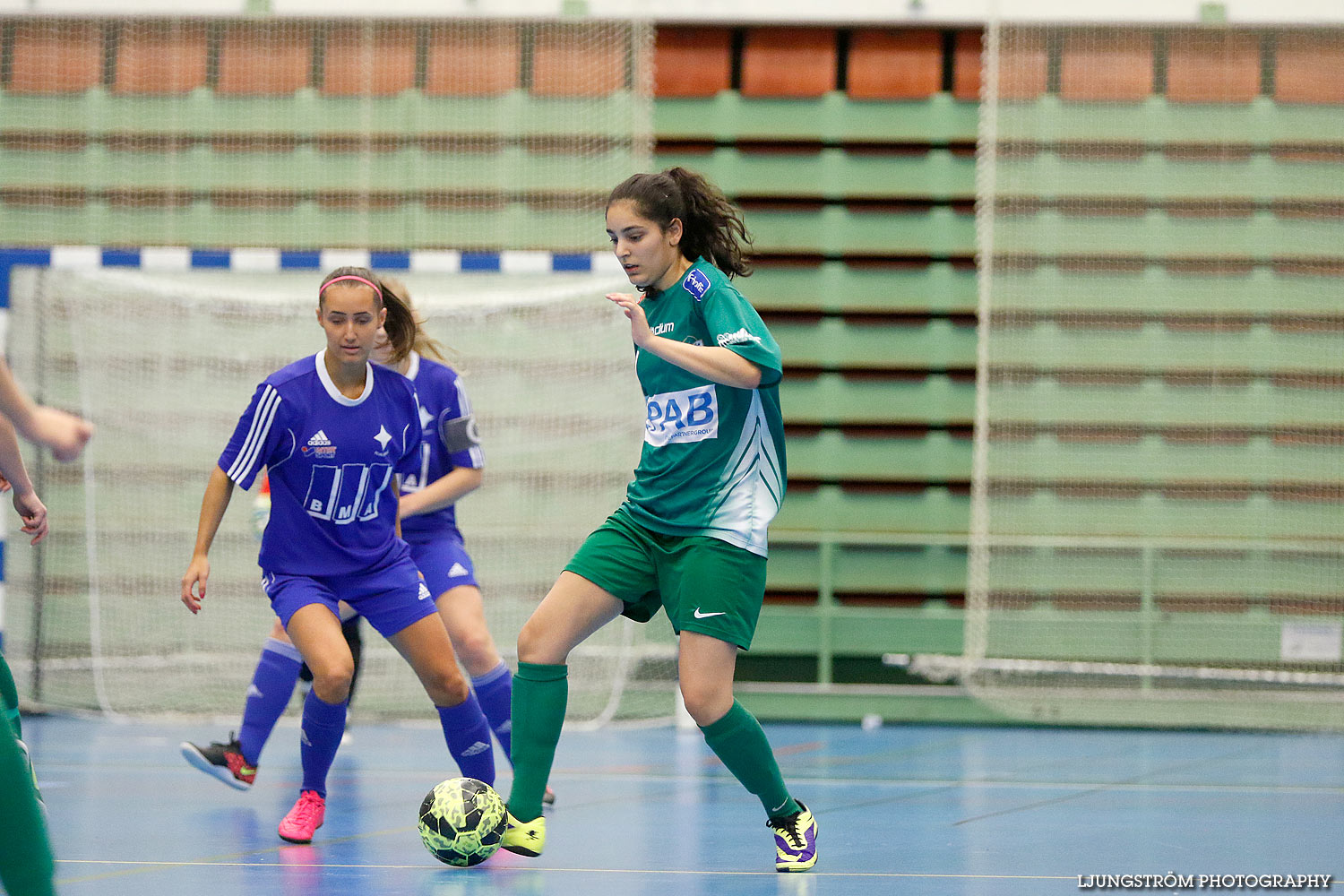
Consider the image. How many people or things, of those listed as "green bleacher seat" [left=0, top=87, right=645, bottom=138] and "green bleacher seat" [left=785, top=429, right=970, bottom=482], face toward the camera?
2

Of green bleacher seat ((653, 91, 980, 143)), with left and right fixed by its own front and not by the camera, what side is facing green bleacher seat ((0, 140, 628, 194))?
right

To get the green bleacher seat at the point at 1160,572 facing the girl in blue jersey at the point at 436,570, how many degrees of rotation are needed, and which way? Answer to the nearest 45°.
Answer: approximately 45° to its right

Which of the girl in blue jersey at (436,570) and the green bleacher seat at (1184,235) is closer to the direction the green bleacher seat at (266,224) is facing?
the girl in blue jersey

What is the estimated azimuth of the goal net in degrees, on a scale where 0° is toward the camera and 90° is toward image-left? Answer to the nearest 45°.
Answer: approximately 0°

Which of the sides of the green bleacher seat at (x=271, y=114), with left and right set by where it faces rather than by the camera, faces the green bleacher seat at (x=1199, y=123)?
left

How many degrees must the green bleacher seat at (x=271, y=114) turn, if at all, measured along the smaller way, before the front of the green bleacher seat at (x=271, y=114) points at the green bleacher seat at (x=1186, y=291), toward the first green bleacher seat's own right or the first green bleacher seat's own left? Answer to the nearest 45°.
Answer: approximately 90° to the first green bleacher seat's own left

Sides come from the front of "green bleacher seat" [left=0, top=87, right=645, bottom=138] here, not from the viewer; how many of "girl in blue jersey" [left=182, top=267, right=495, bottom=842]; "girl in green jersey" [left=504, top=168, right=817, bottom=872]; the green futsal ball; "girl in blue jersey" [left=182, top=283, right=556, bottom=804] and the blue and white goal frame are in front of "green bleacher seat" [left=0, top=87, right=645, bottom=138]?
5

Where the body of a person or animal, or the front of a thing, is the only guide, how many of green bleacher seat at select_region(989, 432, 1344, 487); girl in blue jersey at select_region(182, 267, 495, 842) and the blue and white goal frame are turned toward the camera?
3

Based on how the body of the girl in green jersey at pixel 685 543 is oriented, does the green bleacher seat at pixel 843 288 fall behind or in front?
behind

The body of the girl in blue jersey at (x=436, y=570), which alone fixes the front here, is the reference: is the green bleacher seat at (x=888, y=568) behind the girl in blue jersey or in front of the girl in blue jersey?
behind
